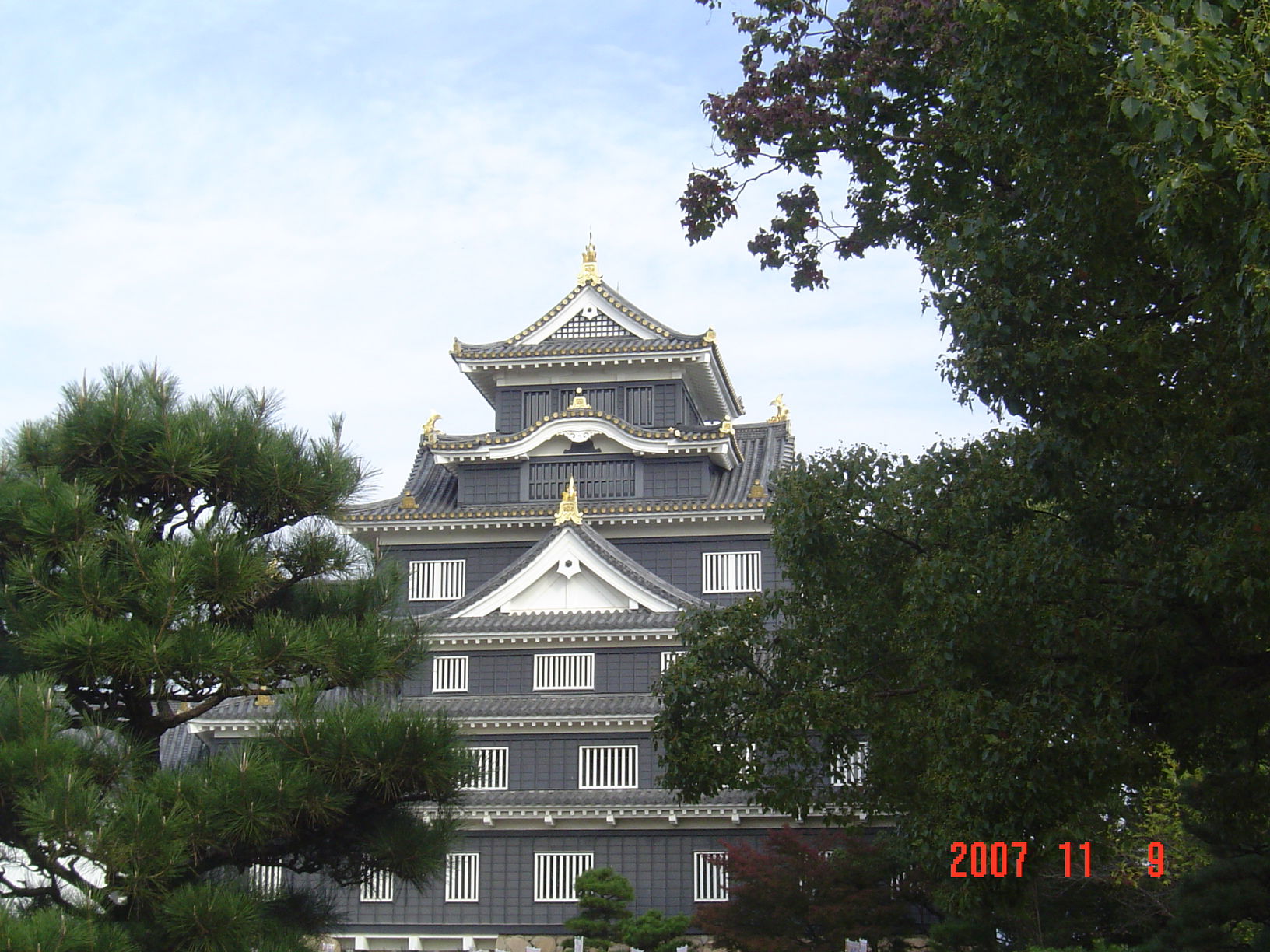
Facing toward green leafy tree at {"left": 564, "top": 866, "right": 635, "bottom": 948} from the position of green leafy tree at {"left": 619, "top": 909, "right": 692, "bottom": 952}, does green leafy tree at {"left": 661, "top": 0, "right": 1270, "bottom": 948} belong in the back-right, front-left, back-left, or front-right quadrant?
back-left

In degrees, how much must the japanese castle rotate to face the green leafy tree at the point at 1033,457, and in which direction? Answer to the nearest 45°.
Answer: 0° — it already faces it

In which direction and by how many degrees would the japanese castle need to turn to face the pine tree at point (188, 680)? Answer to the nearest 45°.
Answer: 0° — it already faces it

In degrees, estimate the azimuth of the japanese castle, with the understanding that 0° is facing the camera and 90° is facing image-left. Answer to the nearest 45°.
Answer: approximately 0°
